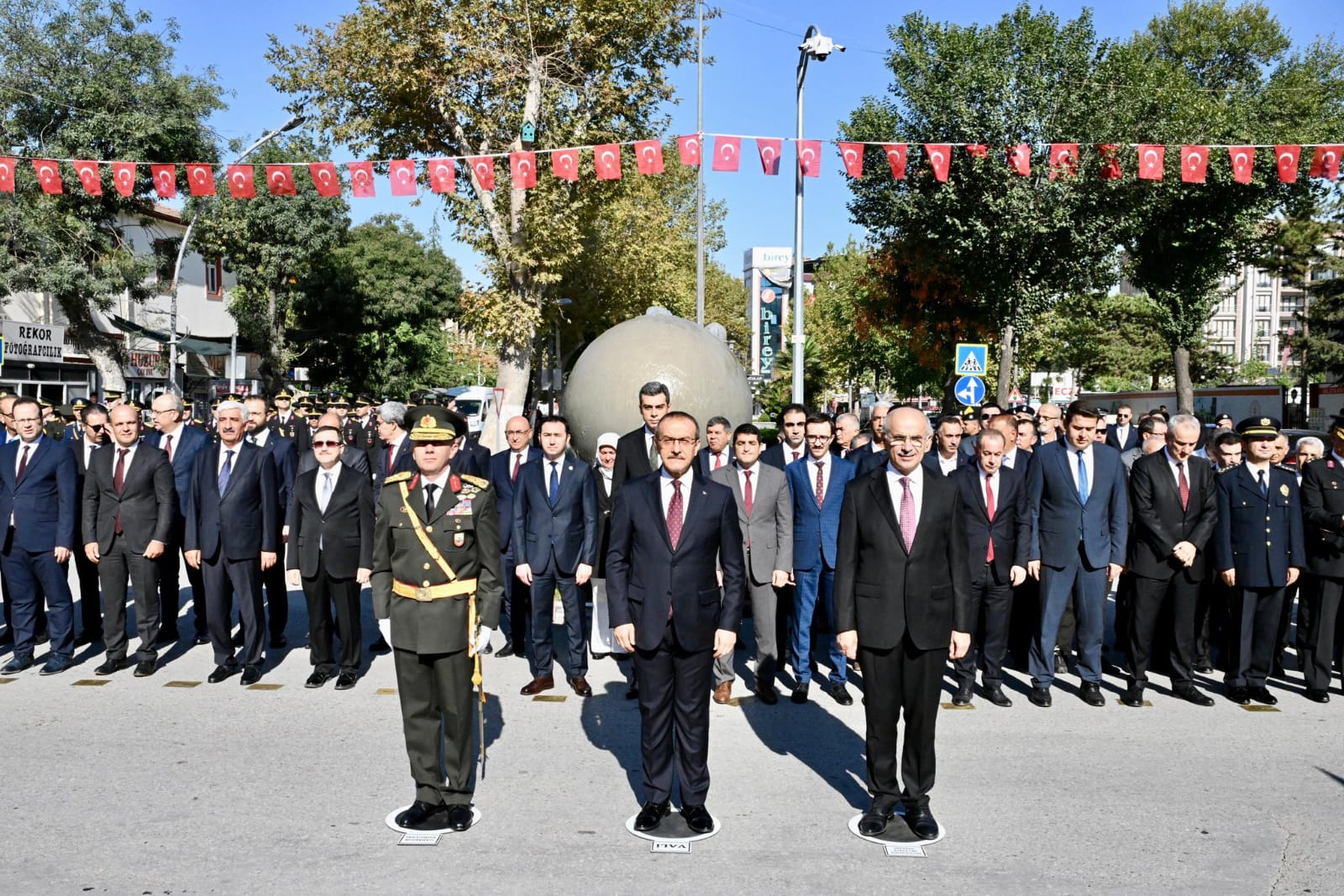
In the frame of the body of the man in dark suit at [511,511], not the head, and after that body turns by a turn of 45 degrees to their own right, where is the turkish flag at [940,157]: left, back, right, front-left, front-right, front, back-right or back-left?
back

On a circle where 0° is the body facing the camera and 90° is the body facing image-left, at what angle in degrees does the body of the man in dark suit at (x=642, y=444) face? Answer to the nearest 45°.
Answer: approximately 0°

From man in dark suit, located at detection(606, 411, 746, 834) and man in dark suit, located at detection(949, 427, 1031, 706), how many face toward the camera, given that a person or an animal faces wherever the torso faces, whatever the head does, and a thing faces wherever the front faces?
2

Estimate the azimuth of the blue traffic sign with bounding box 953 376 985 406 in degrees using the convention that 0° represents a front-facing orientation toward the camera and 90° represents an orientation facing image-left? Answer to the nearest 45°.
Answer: approximately 0°

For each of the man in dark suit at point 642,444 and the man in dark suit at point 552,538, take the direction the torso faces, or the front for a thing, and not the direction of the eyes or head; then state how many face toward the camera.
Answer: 2
